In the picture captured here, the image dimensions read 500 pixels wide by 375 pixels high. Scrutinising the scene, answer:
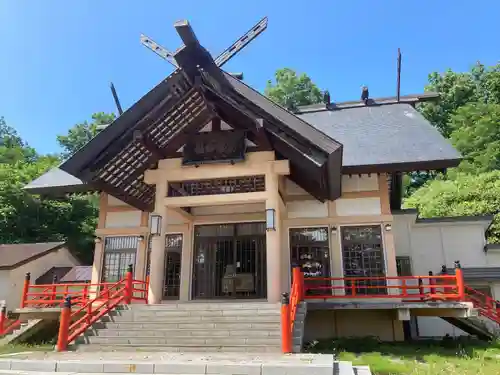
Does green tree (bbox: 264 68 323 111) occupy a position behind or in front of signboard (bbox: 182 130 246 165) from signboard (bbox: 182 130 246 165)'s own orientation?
behind

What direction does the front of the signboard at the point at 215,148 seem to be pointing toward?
toward the camera

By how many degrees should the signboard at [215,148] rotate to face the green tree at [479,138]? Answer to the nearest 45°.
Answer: approximately 135° to its left
